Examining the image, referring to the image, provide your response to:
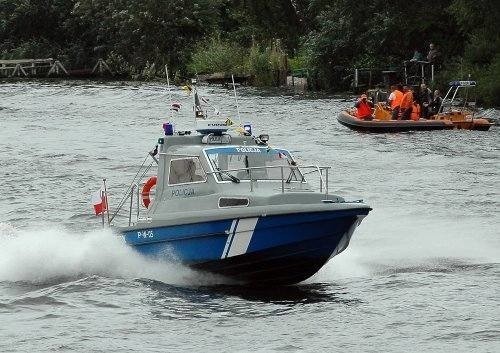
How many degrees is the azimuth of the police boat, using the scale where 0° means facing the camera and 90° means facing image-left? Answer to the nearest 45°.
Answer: approximately 315°

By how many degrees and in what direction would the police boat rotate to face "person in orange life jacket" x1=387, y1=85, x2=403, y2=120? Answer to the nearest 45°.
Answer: approximately 135° to its left

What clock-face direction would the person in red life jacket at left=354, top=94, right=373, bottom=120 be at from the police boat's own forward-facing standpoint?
The person in red life jacket is roughly at 8 o'clock from the police boat.

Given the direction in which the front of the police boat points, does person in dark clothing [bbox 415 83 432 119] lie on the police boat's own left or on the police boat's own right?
on the police boat's own left

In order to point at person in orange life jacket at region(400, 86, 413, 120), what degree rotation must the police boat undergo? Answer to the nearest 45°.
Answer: approximately 135° to its left

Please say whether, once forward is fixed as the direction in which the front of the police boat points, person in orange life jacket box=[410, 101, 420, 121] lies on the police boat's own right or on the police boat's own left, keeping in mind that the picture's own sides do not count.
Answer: on the police boat's own left
